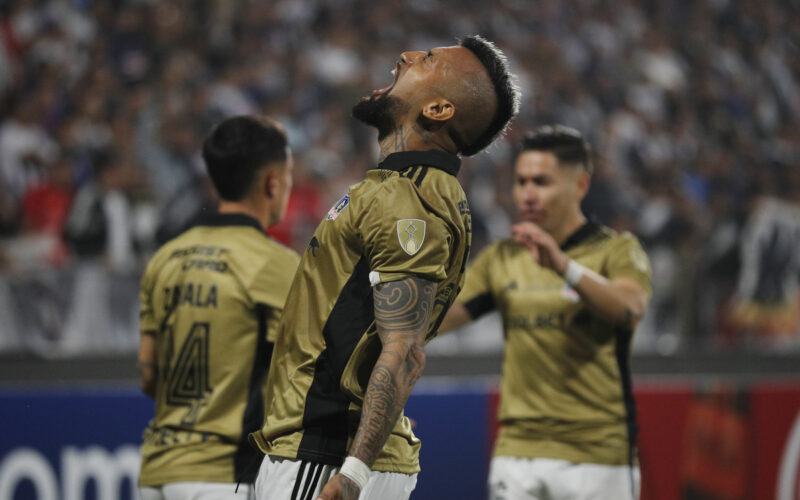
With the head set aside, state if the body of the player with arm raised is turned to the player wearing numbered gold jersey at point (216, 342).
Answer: yes

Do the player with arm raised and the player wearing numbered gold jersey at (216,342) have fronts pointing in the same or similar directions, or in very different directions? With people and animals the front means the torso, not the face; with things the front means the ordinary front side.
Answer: very different directions

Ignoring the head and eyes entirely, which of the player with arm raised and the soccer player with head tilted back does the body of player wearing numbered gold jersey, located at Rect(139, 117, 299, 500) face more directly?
the player with arm raised

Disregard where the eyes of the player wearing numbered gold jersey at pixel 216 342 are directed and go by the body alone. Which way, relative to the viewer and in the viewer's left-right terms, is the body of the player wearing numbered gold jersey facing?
facing away from the viewer and to the right of the viewer

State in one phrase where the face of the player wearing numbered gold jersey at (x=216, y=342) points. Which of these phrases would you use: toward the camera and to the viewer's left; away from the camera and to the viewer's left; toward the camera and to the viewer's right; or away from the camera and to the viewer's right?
away from the camera and to the viewer's right

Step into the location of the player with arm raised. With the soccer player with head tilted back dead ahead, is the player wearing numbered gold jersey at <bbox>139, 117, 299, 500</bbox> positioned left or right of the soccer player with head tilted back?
right

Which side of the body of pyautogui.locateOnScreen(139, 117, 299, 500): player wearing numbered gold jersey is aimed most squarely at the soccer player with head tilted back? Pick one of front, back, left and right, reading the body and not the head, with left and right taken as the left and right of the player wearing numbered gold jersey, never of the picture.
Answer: right

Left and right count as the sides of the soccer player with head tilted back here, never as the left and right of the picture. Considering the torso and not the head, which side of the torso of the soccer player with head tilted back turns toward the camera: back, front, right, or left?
left

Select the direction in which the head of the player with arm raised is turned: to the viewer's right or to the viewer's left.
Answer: to the viewer's left
